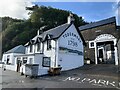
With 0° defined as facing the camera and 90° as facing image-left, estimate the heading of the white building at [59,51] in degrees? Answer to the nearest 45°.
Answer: approximately 45°

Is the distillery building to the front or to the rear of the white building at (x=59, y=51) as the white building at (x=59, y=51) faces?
to the rear
